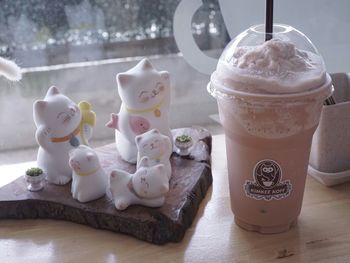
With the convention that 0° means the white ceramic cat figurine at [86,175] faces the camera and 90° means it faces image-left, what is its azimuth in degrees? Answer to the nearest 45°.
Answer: approximately 45°

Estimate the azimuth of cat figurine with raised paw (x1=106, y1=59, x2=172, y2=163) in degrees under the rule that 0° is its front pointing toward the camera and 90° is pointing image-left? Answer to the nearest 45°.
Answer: approximately 315°

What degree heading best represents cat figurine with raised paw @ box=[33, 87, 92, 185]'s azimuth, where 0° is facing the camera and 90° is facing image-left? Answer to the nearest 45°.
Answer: approximately 315°
